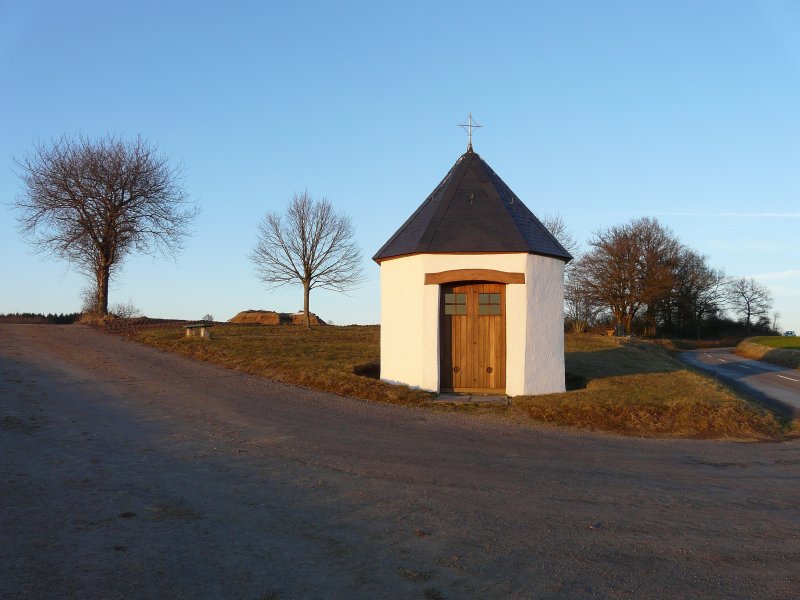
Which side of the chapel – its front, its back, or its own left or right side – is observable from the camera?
front
